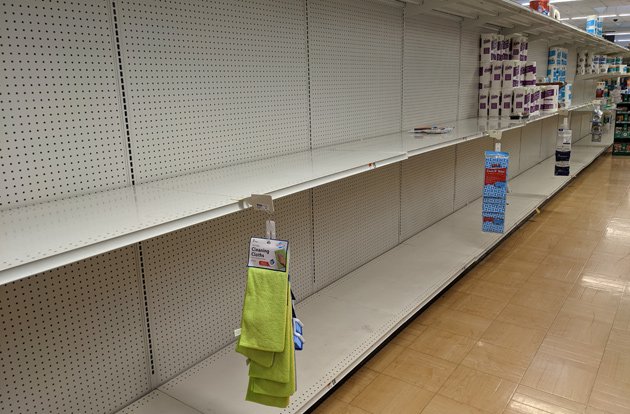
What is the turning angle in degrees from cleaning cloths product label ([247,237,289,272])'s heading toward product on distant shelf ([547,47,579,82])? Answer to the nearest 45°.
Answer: approximately 135° to its left

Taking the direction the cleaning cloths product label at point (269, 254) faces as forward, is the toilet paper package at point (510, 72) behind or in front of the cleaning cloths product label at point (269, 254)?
behind

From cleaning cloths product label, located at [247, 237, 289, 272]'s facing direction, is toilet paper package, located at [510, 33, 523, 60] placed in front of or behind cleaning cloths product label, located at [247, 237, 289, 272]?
behind

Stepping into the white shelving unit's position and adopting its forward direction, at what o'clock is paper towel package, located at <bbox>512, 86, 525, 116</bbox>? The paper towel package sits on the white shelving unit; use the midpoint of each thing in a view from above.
The paper towel package is roughly at 9 o'clock from the white shelving unit.

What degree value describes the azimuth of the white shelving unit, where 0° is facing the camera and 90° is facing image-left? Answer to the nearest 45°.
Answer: approximately 315°

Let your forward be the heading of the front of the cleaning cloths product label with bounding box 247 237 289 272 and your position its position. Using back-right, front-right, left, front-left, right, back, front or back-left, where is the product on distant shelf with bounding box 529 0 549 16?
back-left

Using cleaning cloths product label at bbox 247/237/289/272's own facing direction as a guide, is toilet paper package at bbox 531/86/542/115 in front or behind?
behind

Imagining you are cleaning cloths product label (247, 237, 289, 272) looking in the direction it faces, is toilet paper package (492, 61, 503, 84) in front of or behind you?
behind

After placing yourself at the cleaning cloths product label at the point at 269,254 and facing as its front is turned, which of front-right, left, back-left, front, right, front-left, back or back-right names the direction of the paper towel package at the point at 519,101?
back-left
